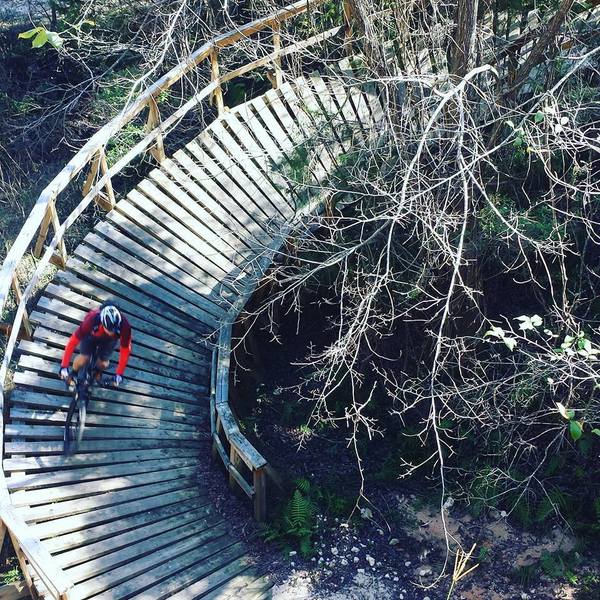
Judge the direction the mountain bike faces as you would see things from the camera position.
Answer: facing the viewer

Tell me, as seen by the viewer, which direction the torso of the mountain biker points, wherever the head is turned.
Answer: toward the camera
